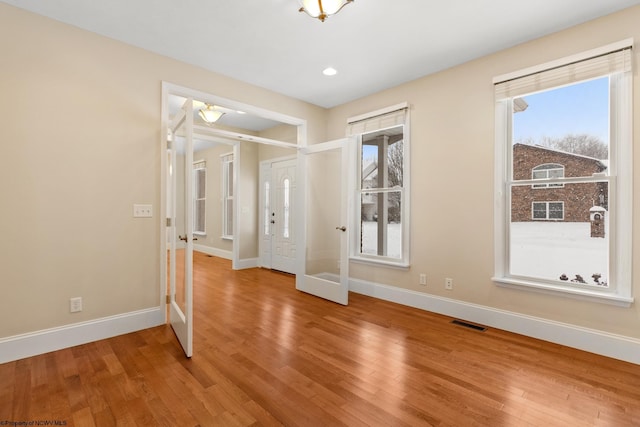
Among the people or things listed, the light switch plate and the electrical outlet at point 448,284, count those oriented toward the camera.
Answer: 2

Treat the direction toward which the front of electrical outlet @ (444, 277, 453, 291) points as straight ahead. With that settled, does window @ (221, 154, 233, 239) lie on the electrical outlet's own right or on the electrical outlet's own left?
on the electrical outlet's own right

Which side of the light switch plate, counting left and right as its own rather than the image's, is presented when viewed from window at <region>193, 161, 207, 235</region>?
back

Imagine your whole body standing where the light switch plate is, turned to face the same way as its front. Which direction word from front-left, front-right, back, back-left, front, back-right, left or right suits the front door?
back-left

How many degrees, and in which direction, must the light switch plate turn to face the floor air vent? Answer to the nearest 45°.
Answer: approximately 45° to its left

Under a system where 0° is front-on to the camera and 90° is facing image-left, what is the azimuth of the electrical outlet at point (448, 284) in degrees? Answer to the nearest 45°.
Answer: approximately 0°

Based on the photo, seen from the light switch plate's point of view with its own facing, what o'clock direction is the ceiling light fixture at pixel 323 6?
The ceiling light fixture is roughly at 11 o'clock from the light switch plate.

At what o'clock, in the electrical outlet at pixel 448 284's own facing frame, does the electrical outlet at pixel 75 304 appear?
the electrical outlet at pixel 75 304 is roughly at 2 o'clock from the electrical outlet at pixel 448 284.

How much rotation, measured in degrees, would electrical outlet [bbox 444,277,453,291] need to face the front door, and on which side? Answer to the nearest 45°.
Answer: approximately 90° to its right

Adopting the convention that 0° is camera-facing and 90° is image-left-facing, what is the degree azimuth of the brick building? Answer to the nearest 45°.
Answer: approximately 0°
